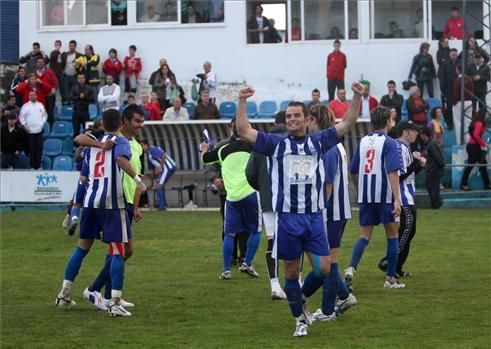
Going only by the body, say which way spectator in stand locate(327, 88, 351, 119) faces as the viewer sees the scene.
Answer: toward the camera

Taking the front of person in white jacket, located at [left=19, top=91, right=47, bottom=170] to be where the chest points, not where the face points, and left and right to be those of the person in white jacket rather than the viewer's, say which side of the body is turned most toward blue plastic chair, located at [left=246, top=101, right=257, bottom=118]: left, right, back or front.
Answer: left

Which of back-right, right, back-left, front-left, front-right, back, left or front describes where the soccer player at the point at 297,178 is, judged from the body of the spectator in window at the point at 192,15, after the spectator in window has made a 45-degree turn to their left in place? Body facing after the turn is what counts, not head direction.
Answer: front-right

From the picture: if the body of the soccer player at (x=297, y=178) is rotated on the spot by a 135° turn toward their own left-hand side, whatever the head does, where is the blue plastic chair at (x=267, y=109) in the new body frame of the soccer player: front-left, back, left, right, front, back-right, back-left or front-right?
front-left

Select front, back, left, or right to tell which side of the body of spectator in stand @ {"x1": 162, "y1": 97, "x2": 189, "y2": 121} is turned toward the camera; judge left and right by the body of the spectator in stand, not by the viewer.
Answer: front

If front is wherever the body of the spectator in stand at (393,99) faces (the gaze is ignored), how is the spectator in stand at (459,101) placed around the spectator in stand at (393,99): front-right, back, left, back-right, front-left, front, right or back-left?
back-left

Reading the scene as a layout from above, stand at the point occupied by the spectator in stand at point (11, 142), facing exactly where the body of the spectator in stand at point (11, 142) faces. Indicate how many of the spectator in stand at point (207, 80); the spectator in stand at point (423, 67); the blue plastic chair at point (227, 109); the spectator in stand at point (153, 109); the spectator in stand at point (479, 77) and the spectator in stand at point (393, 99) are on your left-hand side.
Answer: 6

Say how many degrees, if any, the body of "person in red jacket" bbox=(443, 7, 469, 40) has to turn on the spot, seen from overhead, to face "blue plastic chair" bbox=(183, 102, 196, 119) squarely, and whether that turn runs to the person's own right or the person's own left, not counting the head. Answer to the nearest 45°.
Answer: approximately 90° to the person's own right

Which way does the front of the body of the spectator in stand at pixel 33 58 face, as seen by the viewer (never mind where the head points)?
toward the camera

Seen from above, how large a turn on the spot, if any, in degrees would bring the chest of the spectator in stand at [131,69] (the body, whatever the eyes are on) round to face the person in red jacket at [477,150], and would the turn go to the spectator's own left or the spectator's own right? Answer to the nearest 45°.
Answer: approximately 45° to the spectator's own left

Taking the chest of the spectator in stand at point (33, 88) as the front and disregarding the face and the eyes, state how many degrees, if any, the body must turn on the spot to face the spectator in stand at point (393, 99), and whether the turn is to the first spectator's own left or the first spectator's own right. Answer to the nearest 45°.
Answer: approximately 90° to the first spectator's own left

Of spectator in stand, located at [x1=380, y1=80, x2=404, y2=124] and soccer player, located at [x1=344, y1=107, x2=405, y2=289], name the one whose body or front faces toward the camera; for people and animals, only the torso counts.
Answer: the spectator in stand

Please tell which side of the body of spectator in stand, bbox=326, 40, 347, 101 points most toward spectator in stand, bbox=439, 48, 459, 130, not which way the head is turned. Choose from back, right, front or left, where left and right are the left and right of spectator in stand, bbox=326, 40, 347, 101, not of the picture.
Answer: left
